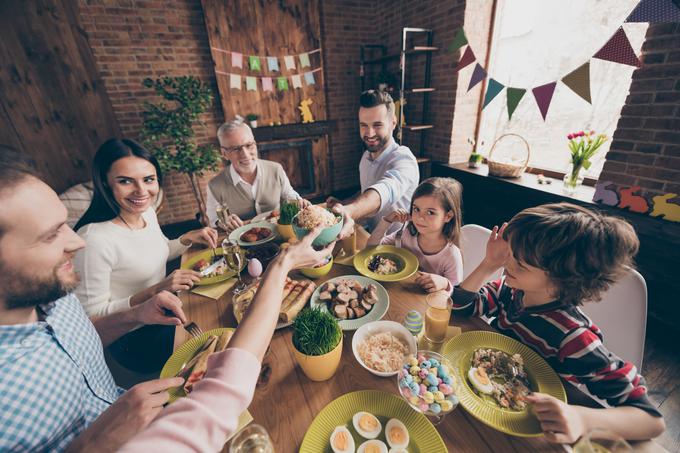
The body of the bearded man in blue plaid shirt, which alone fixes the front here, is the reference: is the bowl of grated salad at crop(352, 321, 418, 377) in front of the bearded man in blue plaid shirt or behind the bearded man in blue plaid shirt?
in front

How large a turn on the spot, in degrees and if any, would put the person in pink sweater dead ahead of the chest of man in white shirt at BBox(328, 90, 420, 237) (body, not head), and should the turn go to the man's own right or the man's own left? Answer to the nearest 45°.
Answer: approximately 45° to the man's own left

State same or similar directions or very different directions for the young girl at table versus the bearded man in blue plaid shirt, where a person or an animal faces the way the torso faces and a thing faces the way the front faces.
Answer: very different directions

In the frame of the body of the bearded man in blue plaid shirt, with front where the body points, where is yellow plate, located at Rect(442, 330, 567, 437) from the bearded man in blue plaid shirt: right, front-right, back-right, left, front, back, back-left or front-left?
front-right

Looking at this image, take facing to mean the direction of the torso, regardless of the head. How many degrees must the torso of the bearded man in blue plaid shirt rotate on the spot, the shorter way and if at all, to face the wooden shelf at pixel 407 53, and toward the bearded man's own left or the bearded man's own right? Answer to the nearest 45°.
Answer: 0° — they already face it

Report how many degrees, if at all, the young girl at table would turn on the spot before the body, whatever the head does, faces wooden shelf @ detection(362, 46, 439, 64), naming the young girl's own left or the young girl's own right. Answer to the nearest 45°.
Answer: approximately 135° to the young girl's own right

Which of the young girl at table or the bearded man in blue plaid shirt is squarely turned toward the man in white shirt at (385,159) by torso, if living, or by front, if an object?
the bearded man in blue plaid shirt

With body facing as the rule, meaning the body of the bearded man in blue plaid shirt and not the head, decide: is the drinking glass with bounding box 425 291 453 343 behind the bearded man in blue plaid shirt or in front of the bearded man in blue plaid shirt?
in front

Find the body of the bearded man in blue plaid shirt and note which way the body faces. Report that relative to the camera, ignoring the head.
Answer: to the viewer's right

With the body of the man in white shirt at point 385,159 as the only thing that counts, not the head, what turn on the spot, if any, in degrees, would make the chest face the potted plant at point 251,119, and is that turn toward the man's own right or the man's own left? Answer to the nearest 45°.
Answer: approximately 90° to the man's own right

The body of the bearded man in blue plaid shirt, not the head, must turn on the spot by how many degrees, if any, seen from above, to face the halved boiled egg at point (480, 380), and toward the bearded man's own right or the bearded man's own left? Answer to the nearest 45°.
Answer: approximately 45° to the bearded man's own right

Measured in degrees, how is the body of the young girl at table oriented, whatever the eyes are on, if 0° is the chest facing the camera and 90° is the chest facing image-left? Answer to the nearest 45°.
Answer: approximately 45°

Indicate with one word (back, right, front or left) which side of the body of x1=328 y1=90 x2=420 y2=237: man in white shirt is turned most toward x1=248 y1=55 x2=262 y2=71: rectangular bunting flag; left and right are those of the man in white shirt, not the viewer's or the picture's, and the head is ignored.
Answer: right
